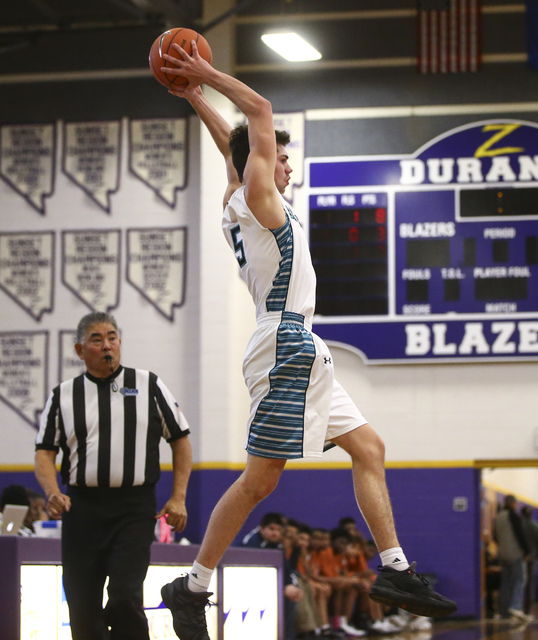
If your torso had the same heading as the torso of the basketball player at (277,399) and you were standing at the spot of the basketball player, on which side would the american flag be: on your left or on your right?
on your left

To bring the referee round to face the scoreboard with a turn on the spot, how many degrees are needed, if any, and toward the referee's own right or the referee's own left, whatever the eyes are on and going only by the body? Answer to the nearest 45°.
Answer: approximately 135° to the referee's own left

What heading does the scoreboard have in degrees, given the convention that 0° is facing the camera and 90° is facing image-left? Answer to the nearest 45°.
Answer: approximately 0°

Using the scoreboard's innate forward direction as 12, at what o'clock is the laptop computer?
The laptop computer is roughly at 1 o'clock from the scoreboard.
